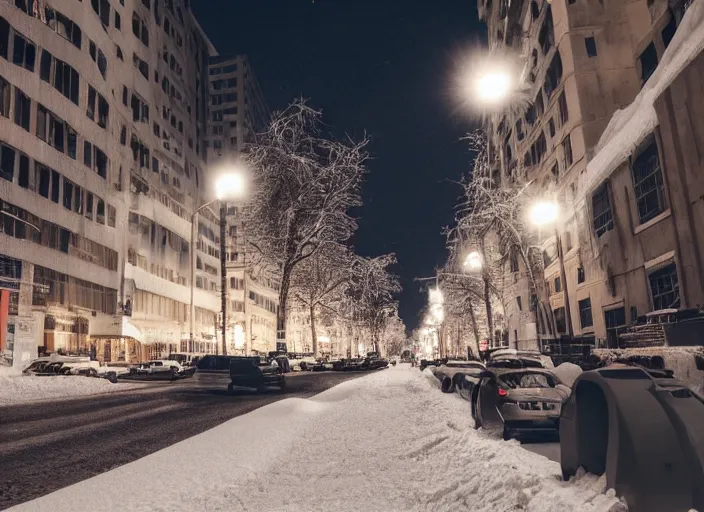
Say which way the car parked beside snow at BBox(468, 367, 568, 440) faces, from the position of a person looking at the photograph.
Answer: facing away from the viewer and to the left of the viewer

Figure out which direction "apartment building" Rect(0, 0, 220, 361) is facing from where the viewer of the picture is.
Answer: facing the viewer and to the right of the viewer

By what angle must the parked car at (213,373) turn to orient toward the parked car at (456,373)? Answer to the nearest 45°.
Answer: approximately 45° to its right

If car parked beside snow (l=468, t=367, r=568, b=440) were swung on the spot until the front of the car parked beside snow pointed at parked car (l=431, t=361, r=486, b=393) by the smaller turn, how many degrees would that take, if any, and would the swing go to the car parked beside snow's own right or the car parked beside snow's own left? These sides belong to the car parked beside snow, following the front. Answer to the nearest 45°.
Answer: approximately 45° to the car parked beside snow's own right

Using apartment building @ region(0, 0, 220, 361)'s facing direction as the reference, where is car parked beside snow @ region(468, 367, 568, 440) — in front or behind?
in front

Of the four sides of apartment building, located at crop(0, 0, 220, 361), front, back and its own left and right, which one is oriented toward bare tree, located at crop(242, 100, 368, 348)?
left

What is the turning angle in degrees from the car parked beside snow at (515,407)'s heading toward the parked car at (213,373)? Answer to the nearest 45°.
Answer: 0° — it already faces it

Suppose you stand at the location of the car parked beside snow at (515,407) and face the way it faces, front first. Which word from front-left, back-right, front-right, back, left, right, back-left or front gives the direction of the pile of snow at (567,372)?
front-right

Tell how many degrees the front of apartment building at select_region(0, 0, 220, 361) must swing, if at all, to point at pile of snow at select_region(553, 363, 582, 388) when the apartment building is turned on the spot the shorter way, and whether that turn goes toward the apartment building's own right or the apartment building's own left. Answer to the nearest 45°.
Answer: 0° — it already faces it
